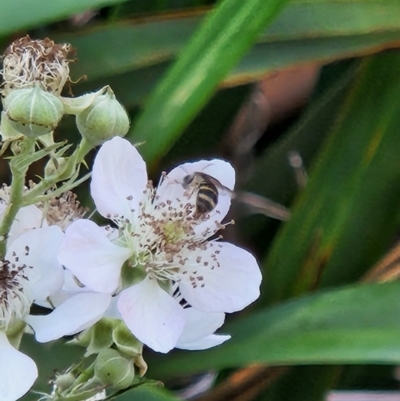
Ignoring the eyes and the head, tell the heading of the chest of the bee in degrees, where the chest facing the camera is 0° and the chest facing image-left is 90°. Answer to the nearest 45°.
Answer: approximately 90°
